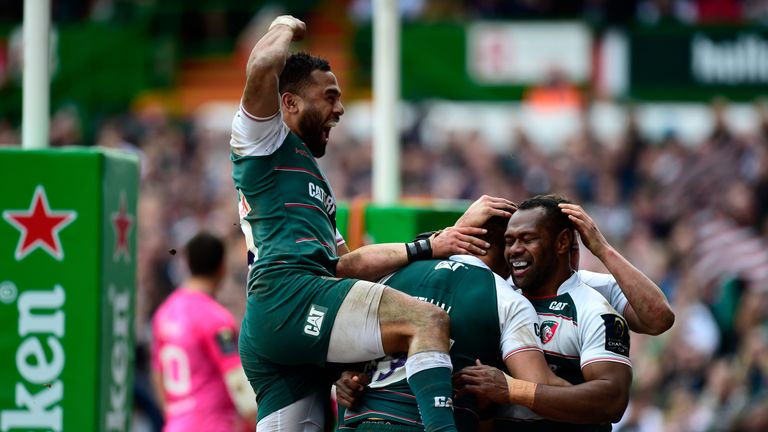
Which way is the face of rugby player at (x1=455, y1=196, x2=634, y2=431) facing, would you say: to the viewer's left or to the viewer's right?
to the viewer's left

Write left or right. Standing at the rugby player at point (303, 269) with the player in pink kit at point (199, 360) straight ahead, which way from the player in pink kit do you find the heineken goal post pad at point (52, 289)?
left

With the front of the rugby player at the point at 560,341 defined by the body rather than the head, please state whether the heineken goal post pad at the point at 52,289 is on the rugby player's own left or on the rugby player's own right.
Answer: on the rugby player's own right

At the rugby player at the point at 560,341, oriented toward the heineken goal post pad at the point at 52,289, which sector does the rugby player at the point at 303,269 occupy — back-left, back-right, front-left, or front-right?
front-left

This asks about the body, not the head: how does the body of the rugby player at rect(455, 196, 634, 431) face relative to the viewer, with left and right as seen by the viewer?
facing the viewer and to the left of the viewer

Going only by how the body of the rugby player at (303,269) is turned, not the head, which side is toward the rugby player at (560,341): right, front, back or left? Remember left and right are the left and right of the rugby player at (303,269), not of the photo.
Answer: front

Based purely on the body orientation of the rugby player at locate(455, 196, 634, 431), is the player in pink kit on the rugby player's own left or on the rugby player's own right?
on the rugby player's own right

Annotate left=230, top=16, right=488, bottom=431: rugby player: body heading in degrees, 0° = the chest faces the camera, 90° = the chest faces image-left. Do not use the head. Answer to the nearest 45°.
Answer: approximately 270°

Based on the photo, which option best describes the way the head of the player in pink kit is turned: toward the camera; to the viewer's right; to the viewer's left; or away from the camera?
away from the camera

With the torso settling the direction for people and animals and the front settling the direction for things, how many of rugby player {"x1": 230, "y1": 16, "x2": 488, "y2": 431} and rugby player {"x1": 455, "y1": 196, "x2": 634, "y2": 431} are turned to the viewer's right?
1

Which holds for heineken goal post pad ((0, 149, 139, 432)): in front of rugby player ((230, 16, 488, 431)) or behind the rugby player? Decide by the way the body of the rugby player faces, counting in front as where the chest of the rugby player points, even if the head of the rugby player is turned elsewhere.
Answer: behind

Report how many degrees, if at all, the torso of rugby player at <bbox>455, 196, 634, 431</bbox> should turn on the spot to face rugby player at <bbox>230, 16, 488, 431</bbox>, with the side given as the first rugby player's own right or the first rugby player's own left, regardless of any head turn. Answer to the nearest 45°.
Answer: approximately 45° to the first rugby player's own right
